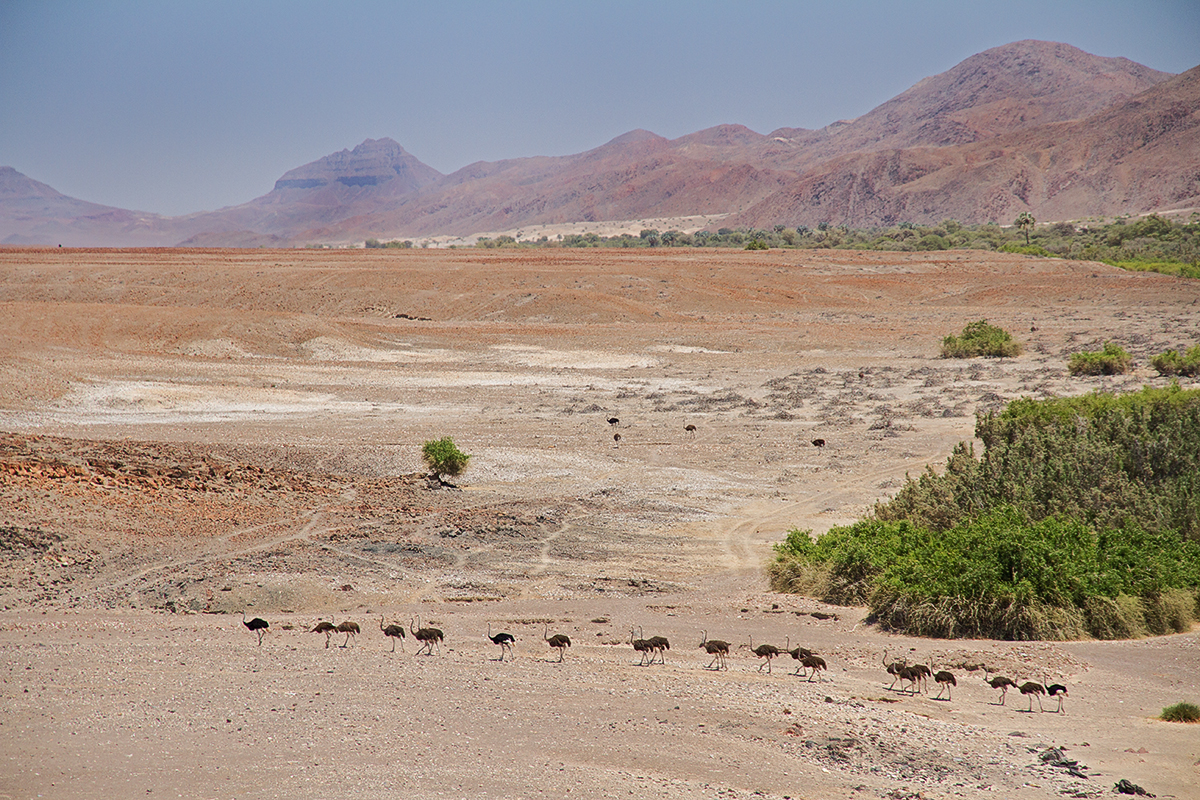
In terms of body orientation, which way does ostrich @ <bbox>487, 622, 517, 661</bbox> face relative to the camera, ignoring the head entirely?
to the viewer's left

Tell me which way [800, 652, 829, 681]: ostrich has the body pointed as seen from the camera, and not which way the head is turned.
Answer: to the viewer's left

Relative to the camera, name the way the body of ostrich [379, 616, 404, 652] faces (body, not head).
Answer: to the viewer's left

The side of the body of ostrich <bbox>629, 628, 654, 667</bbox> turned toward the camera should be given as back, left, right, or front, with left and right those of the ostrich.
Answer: left

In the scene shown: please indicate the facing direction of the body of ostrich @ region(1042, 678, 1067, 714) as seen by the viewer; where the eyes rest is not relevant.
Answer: to the viewer's left

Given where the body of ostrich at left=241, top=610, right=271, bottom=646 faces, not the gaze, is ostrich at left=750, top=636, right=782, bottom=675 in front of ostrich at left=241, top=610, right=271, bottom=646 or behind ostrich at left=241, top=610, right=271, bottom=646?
behind

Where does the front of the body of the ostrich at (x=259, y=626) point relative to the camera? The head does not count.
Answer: to the viewer's left

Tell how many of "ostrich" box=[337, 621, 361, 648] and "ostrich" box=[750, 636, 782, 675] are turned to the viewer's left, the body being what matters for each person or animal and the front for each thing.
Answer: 2

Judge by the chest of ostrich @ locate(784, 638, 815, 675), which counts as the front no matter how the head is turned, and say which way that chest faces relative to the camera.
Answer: to the viewer's left

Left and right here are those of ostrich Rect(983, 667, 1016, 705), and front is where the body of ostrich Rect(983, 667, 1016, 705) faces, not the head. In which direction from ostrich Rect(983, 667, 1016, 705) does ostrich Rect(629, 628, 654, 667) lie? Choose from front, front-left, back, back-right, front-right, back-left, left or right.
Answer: front

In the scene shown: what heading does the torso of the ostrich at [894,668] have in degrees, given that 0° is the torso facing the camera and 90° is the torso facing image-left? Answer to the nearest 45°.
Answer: approximately 90°

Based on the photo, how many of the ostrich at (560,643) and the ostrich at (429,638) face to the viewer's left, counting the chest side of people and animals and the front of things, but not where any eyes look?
2

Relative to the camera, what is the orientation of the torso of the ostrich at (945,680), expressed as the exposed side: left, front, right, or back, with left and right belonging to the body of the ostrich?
left

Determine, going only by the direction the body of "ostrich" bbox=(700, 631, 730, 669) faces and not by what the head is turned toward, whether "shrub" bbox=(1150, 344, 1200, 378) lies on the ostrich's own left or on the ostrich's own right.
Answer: on the ostrich's own right

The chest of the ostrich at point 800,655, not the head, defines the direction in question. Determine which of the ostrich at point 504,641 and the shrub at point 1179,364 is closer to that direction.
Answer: the ostrich

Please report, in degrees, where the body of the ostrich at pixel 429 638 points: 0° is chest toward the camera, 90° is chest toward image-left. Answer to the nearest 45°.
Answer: approximately 90°

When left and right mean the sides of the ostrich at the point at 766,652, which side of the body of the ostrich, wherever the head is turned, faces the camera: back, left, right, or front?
left
